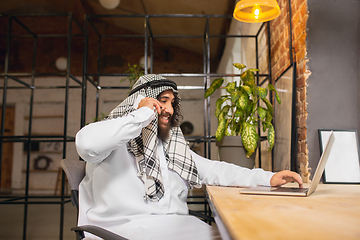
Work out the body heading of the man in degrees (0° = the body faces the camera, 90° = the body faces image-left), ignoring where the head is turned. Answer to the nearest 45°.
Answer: approximately 315°

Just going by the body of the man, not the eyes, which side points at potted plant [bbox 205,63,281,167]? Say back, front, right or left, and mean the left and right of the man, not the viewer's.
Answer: left

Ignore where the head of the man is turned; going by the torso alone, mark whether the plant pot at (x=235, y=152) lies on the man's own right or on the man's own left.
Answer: on the man's own left

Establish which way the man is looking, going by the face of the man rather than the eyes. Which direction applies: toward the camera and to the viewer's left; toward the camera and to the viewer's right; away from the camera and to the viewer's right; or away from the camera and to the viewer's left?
toward the camera and to the viewer's right
